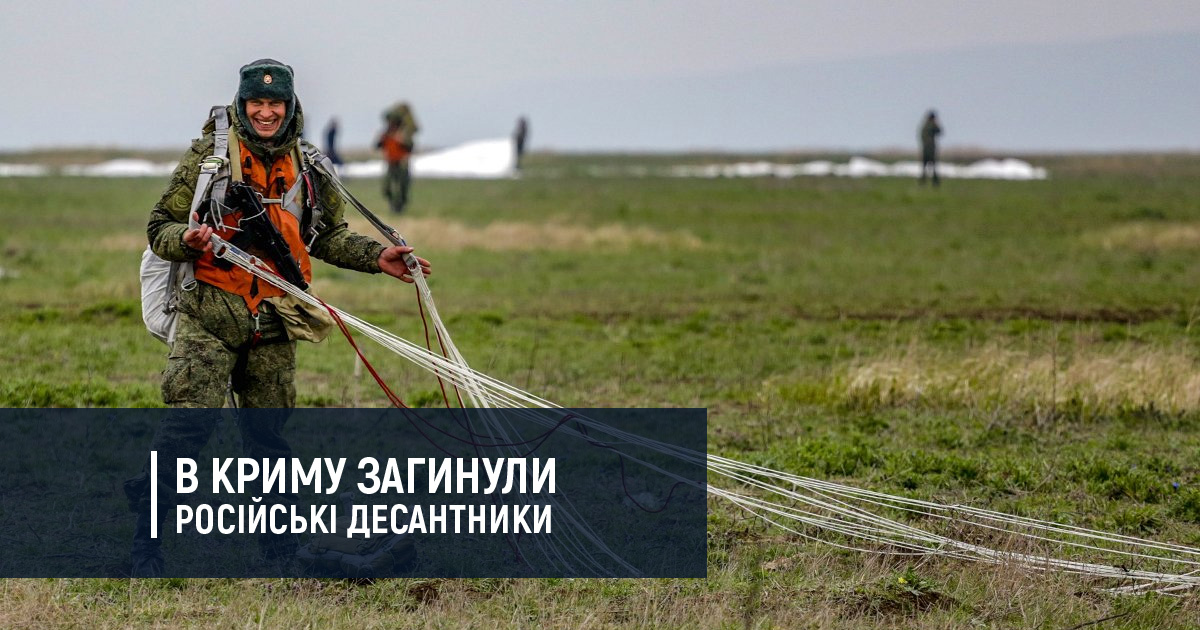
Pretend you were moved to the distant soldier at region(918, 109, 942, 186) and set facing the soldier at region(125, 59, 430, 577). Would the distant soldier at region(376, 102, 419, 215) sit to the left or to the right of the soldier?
right

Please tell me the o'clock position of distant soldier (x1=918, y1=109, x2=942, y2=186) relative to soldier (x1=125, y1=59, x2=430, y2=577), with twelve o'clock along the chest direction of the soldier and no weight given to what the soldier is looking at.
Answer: The distant soldier is roughly at 7 o'clock from the soldier.

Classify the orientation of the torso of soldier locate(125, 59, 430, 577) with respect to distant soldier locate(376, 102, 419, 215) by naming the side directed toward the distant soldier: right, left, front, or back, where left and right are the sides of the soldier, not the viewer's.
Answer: back

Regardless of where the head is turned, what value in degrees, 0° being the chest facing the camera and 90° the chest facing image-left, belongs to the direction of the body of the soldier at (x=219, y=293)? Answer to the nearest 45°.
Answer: approximately 0°
